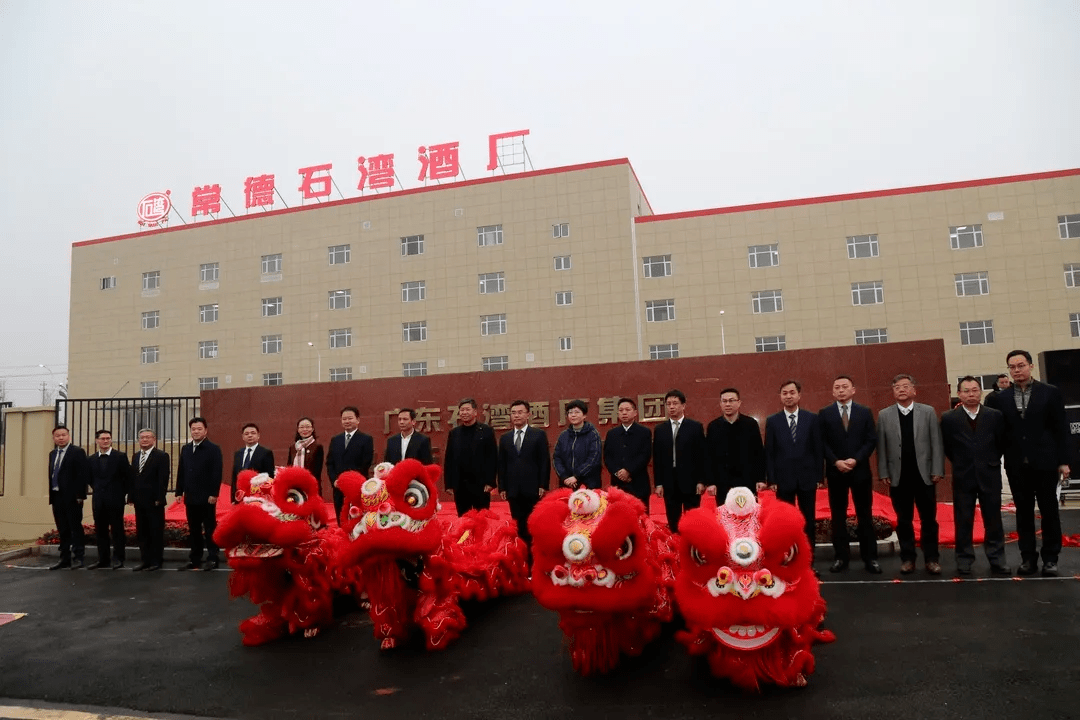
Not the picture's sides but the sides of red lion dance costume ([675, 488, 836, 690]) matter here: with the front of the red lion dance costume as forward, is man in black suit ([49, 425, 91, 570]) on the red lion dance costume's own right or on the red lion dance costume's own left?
on the red lion dance costume's own right

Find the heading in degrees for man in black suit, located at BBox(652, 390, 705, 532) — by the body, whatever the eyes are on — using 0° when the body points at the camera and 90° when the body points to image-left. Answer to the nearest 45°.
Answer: approximately 0°

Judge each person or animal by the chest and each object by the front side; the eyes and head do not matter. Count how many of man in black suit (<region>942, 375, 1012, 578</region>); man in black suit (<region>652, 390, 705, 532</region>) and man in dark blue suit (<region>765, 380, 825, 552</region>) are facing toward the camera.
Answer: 3

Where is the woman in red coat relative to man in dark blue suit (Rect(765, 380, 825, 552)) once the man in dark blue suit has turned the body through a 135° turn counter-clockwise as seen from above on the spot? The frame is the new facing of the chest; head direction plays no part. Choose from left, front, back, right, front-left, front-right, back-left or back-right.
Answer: back-left

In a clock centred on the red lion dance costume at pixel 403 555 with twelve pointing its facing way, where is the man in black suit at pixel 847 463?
The man in black suit is roughly at 7 o'clock from the red lion dance costume.

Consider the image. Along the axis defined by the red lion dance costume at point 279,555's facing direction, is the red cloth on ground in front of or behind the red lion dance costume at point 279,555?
behind

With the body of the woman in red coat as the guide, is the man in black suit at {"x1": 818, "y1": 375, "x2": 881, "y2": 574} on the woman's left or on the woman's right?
on the woman's left

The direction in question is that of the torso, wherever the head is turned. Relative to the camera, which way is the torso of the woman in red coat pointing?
toward the camera

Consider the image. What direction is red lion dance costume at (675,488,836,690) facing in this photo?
toward the camera

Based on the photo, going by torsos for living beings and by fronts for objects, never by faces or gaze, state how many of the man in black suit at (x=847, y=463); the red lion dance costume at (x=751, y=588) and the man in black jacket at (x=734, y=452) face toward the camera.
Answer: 3
